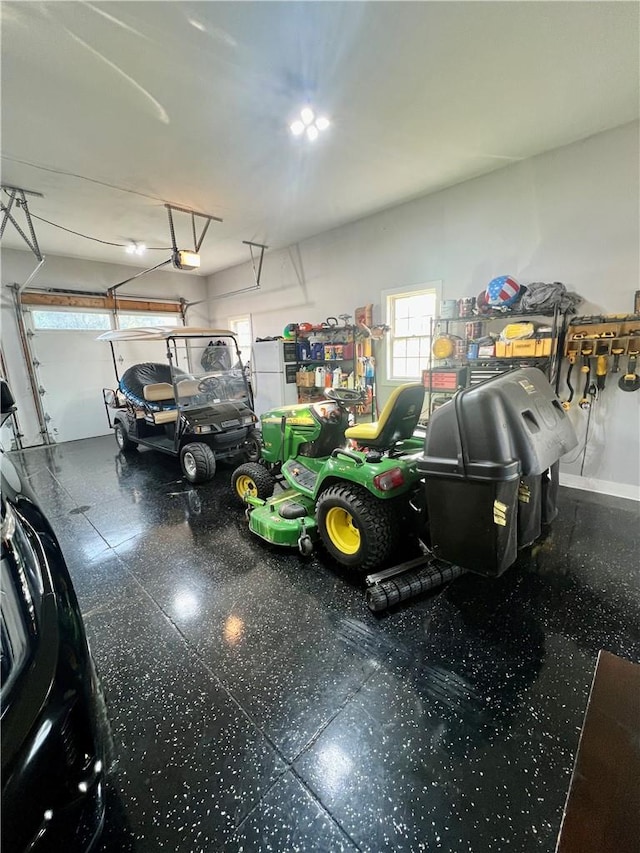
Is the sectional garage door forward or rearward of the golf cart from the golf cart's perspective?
rearward

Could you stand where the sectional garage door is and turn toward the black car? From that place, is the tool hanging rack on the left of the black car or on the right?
left

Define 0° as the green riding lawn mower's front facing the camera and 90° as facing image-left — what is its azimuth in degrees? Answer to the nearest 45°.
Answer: approximately 135°

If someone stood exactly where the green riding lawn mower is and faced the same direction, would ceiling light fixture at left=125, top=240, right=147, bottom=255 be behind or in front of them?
in front

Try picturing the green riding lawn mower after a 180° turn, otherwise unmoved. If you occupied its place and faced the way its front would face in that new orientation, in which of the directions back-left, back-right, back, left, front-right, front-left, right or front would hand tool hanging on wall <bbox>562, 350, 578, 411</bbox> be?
left

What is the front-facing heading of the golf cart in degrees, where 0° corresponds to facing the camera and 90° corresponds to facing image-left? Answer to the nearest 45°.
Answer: approximately 315°
